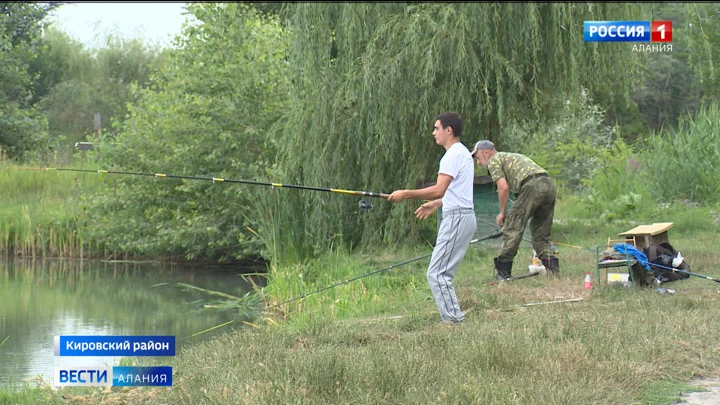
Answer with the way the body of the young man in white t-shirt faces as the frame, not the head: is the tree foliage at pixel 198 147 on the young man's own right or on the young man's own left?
on the young man's own right

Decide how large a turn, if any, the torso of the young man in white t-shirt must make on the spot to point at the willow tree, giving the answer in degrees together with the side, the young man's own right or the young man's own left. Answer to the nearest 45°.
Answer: approximately 90° to the young man's own right

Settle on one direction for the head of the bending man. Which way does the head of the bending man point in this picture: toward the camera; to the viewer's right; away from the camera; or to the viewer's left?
to the viewer's left

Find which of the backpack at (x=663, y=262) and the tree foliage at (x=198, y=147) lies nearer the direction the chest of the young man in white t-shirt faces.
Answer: the tree foliage

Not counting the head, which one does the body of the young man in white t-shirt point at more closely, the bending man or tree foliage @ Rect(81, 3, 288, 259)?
the tree foliage

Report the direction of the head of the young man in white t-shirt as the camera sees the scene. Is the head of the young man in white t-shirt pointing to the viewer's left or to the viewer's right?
to the viewer's left

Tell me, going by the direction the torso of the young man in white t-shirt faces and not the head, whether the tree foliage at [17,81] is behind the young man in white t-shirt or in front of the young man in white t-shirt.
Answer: in front

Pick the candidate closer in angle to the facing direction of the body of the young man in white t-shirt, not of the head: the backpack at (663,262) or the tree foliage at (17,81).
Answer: the tree foliage

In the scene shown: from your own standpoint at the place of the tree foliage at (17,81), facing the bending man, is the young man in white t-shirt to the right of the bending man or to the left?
right

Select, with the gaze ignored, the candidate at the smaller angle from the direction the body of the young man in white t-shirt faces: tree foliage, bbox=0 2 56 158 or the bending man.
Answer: the tree foliage

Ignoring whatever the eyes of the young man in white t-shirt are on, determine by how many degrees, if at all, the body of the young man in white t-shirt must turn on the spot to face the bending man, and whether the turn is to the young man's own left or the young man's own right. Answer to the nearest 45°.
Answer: approximately 90° to the young man's own right

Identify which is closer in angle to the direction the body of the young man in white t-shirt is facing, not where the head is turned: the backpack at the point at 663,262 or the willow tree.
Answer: the willow tree

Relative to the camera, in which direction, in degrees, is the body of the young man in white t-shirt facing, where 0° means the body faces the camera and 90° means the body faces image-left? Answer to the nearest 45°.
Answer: approximately 90°
